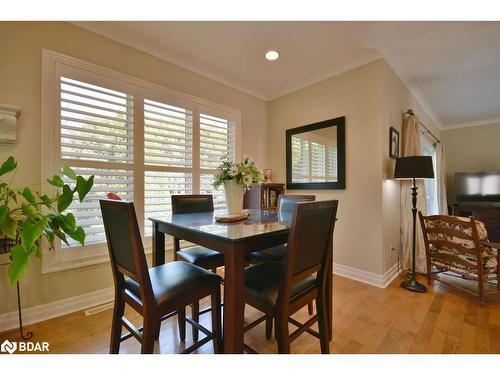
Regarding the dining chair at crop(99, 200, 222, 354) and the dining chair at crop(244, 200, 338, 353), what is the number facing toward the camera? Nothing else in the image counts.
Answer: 0

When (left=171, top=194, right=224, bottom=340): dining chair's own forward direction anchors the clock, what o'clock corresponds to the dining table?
The dining table is roughly at 1 o'clock from the dining chair.

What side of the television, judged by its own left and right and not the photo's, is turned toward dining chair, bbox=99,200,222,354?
front

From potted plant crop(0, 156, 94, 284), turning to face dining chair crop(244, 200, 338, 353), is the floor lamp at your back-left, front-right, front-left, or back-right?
front-left

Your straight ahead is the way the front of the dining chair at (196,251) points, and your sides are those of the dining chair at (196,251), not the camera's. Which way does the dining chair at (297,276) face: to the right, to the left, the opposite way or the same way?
the opposite way

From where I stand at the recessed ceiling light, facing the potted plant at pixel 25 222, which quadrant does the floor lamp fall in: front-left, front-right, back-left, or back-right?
back-left

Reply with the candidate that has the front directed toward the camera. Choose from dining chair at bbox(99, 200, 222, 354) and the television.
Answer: the television

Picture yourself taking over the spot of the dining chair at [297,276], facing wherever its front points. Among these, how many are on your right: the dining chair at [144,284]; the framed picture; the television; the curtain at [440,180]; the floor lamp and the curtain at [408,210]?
5

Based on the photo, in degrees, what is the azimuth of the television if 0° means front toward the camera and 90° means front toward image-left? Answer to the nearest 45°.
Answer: approximately 0°

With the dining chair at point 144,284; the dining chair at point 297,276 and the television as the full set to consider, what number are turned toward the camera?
1

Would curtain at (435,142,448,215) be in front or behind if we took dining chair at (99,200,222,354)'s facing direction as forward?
in front

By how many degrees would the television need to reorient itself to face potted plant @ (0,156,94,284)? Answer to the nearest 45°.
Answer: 0° — it already faces it

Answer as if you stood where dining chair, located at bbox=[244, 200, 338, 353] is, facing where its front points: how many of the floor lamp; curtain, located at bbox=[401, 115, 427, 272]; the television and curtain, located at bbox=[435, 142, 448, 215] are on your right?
4

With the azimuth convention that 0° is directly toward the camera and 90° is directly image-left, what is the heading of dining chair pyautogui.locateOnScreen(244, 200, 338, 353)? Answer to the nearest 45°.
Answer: approximately 135°

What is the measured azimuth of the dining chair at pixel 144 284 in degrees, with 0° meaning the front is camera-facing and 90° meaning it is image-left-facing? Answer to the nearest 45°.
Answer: approximately 225°

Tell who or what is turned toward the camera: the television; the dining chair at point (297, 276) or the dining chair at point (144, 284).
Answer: the television
